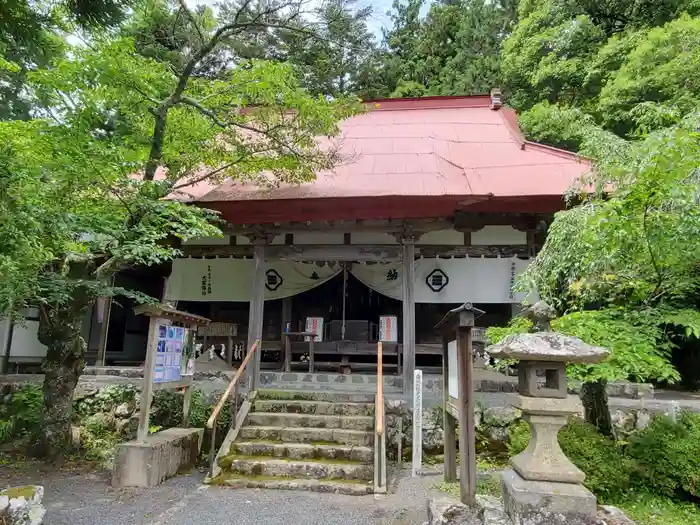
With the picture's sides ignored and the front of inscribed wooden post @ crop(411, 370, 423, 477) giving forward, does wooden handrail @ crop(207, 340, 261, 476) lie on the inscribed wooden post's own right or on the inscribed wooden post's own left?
on the inscribed wooden post's own right

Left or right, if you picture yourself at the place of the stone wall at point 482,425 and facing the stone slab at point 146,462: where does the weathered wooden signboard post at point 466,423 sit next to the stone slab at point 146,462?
left

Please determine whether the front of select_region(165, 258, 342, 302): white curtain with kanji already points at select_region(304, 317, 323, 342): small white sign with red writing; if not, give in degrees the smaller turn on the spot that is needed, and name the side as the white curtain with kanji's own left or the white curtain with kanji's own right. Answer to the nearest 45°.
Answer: approximately 90° to the white curtain with kanji's own left

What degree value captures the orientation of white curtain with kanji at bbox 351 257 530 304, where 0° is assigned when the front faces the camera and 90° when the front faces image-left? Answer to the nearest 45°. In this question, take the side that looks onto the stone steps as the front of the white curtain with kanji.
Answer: approximately 0°

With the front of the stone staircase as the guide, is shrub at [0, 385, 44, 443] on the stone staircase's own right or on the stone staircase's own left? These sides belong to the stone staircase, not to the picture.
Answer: on the stone staircase's own right

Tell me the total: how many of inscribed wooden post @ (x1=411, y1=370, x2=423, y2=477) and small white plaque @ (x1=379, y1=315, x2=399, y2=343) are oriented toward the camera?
2

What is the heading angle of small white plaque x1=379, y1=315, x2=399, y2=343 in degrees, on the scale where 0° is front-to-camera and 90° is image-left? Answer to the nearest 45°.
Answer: approximately 0°
